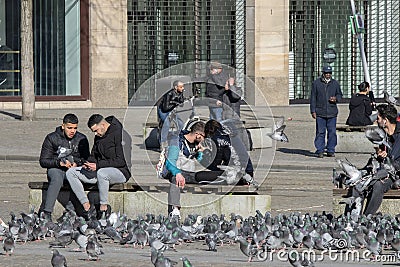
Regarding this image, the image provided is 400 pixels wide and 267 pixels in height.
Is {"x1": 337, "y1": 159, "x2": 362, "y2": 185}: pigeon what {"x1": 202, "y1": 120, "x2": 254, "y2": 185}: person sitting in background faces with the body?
no

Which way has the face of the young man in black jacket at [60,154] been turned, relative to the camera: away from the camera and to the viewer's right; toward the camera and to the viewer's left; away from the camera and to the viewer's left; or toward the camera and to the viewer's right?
toward the camera and to the viewer's right

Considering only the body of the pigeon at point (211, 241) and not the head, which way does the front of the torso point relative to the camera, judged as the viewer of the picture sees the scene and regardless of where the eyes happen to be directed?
toward the camera

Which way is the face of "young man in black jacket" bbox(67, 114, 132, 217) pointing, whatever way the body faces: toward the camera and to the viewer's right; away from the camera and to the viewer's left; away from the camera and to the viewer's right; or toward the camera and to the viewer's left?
toward the camera and to the viewer's left

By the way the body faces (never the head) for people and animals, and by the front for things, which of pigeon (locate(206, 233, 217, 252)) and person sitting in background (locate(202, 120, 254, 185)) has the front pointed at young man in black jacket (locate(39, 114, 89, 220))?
the person sitting in background

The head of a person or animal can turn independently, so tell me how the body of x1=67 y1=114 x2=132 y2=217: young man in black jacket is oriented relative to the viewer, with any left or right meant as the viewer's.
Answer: facing the viewer and to the left of the viewer

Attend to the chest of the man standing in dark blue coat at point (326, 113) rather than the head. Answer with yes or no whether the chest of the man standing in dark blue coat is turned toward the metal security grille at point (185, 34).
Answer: no

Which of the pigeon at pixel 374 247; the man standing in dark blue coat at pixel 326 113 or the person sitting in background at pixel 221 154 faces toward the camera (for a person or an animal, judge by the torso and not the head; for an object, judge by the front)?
the man standing in dark blue coat

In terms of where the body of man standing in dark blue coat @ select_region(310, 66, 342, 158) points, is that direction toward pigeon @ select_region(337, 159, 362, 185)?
yes

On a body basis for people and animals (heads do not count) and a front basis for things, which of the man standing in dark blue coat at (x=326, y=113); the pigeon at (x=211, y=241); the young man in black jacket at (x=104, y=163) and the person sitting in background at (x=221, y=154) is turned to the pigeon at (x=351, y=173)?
the man standing in dark blue coat

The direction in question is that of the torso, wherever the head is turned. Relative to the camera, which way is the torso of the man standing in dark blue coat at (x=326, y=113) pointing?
toward the camera

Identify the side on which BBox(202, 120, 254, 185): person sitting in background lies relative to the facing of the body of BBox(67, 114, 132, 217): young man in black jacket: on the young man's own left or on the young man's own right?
on the young man's own left
